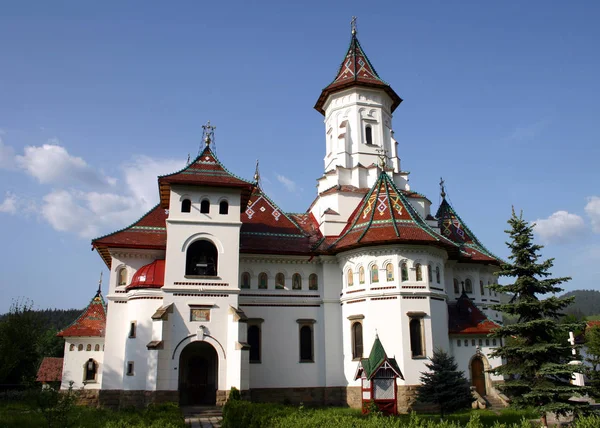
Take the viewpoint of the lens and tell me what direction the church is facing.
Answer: facing the viewer

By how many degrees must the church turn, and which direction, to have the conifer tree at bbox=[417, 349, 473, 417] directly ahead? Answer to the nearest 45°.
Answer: approximately 45° to its left

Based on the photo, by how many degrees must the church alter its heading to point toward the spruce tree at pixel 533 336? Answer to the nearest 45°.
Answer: approximately 45° to its left
